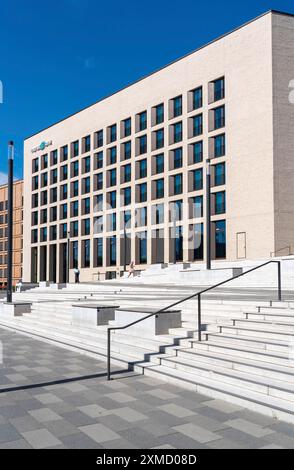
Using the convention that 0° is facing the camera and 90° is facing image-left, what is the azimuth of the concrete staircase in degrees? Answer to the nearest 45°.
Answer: approximately 45°

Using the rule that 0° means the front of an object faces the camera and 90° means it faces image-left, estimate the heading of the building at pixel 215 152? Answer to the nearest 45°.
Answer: approximately 45°

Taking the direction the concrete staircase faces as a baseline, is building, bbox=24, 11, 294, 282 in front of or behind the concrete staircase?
behind

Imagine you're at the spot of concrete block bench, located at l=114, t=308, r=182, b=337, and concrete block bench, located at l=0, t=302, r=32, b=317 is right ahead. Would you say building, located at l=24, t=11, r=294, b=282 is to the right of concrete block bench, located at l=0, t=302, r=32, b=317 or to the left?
right
